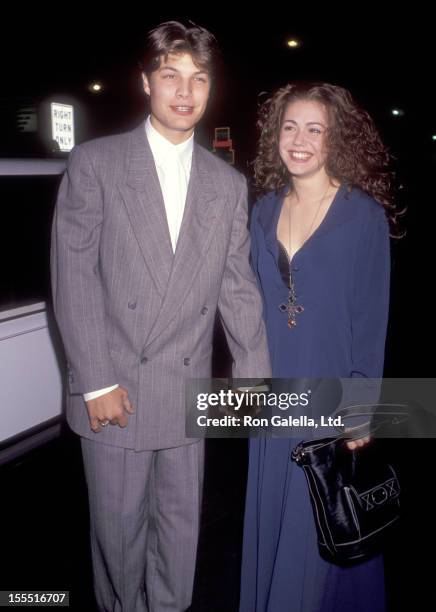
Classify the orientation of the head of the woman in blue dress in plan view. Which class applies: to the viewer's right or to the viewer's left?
to the viewer's left

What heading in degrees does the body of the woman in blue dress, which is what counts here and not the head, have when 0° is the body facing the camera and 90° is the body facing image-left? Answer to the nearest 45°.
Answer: approximately 45°
